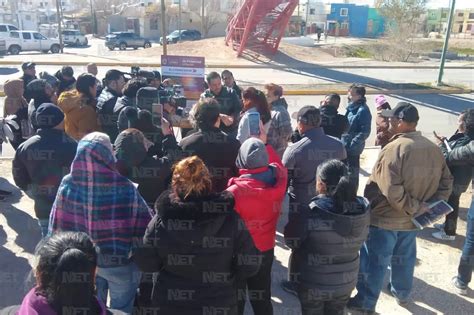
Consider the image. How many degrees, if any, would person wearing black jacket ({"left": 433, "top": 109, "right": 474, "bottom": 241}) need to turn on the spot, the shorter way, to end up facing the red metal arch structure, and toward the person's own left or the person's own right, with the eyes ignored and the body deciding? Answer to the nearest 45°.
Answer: approximately 45° to the person's own right

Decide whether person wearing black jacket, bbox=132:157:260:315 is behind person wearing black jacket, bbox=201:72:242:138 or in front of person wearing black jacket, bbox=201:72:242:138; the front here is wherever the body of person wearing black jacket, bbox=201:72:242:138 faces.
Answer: in front

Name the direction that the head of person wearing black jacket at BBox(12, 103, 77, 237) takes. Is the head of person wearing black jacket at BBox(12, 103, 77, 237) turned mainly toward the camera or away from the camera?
away from the camera

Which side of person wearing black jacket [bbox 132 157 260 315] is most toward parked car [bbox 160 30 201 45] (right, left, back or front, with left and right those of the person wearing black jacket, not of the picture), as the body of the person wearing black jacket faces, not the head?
front

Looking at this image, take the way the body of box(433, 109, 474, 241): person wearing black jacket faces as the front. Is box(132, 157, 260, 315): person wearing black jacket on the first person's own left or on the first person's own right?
on the first person's own left

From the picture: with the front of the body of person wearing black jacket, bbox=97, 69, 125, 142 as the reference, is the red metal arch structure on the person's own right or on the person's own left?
on the person's own left

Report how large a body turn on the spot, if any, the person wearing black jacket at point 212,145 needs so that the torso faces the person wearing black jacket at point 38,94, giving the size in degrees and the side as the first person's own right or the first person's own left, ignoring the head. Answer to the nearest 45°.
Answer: approximately 45° to the first person's own left

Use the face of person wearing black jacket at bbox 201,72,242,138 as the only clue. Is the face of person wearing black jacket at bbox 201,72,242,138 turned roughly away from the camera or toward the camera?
toward the camera

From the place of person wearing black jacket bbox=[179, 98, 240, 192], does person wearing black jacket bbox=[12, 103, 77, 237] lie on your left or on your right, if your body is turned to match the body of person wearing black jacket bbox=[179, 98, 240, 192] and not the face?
on your left

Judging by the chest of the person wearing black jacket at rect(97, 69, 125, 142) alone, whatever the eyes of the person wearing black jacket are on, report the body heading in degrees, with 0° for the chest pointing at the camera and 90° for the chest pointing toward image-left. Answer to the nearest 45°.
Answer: approximately 270°

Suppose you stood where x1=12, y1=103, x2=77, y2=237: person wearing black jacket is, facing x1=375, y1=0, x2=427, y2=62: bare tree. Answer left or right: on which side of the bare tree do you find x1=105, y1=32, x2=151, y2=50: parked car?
left

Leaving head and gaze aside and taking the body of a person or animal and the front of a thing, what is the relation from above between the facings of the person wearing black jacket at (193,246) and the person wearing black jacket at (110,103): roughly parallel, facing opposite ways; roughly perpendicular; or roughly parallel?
roughly perpendicular

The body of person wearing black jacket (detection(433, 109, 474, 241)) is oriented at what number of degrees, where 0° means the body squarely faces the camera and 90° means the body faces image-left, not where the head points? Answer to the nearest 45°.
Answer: approximately 90°

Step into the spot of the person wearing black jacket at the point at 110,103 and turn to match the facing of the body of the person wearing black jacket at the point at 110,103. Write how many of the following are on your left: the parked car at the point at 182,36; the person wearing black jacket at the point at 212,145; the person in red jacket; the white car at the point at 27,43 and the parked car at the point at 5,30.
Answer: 3

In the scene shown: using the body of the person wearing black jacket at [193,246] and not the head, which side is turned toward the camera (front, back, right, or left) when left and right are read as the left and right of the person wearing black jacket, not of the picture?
back

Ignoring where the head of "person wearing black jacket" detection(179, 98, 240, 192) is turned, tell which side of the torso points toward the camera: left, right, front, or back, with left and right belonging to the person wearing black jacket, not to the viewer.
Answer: back
